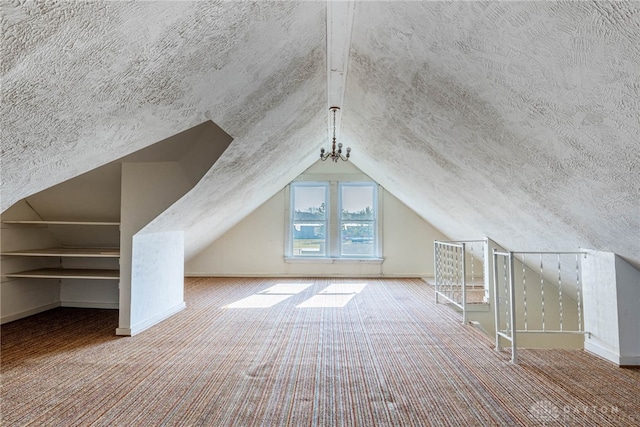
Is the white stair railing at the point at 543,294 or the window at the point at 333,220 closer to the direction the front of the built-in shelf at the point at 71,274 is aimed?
the white stair railing

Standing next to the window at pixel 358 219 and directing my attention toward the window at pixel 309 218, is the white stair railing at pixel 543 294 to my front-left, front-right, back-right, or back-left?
back-left

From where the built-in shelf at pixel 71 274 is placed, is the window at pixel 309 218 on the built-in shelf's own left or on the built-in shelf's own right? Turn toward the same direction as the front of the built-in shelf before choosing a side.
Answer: on the built-in shelf's own left

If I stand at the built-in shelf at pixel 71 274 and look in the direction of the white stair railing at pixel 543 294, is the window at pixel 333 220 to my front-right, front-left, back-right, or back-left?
front-left

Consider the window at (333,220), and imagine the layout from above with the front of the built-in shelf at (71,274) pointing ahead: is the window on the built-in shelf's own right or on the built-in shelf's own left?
on the built-in shelf's own left

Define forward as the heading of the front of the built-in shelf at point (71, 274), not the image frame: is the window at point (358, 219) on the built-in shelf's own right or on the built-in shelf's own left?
on the built-in shelf's own left
